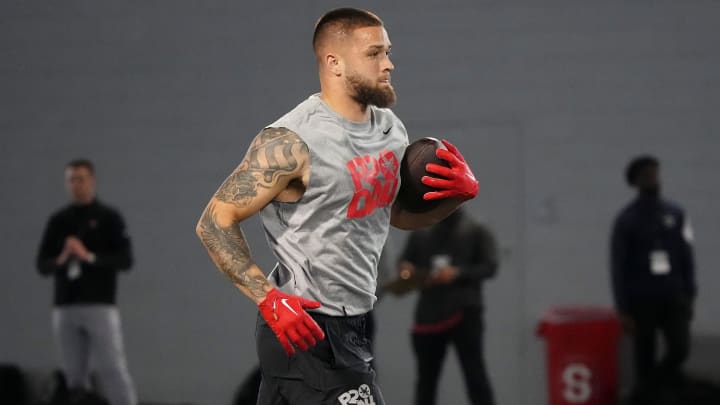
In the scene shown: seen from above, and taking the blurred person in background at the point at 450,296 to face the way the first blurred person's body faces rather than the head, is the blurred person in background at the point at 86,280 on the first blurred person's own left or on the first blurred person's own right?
on the first blurred person's own right

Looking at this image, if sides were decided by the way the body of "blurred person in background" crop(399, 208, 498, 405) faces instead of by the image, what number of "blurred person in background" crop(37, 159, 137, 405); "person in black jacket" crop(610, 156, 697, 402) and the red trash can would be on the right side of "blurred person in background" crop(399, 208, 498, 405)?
1

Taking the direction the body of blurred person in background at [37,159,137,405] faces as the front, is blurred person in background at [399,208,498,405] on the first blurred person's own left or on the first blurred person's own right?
on the first blurred person's own left

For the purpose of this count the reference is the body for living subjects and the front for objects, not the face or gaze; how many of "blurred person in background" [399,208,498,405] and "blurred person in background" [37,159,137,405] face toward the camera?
2

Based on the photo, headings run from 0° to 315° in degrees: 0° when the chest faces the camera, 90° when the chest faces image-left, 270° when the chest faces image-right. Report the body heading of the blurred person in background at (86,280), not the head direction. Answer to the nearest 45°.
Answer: approximately 0°

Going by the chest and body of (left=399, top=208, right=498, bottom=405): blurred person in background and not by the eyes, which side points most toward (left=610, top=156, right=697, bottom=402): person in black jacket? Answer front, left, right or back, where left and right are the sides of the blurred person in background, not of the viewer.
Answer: left

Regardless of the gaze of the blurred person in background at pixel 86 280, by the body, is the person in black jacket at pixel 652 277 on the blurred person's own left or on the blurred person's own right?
on the blurred person's own left

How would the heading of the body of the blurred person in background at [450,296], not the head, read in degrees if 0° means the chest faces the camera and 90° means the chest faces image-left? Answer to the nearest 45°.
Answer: approximately 0°
